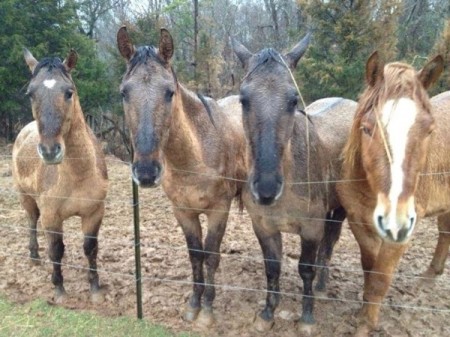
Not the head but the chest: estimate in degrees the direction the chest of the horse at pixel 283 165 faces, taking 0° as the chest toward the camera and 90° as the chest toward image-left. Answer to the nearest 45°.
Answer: approximately 0°

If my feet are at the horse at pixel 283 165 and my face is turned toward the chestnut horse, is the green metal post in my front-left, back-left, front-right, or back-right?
back-right

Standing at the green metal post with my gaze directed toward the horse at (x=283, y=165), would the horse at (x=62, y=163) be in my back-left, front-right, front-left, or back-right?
back-left

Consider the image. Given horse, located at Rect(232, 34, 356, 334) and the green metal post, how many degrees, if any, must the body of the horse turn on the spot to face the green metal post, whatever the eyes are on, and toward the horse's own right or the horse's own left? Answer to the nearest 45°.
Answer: approximately 90° to the horse's own right

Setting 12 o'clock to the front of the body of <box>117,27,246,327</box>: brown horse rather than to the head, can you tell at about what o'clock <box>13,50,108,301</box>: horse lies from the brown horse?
The horse is roughly at 2 o'clock from the brown horse.

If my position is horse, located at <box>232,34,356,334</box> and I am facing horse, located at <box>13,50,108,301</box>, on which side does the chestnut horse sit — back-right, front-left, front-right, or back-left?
back-left

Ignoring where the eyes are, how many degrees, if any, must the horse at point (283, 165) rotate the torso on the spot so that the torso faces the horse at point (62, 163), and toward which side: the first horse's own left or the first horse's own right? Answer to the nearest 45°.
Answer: approximately 90° to the first horse's own right

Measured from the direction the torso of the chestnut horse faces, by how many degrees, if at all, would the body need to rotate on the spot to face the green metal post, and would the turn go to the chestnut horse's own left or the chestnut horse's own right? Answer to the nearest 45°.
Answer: approximately 45° to the chestnut horse's own right

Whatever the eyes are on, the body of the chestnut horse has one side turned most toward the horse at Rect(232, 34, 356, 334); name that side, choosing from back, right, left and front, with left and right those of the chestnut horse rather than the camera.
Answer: right

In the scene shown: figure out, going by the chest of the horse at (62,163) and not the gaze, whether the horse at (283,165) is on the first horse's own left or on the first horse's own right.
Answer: on the first horse's own left

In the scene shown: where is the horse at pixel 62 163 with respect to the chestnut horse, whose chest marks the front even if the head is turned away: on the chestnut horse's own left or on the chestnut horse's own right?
on the chestnut horse's own right

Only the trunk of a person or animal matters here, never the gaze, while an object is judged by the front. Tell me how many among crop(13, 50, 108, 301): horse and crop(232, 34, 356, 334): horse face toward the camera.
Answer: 2

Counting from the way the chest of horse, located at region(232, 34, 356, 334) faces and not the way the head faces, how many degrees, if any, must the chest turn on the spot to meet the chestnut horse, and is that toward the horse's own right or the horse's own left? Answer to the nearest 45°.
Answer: approximately 45° to the horse's own left
